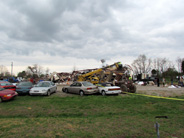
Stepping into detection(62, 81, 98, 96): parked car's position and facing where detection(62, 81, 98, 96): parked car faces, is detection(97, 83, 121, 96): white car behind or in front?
behind
